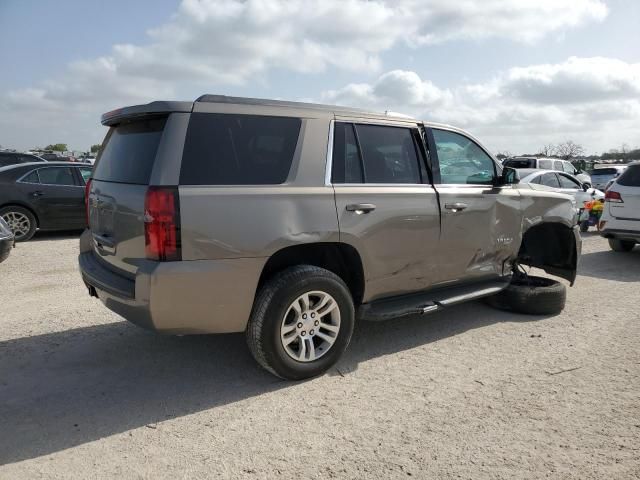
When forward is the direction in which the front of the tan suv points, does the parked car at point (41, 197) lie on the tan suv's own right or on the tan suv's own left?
on the tan suv's own left

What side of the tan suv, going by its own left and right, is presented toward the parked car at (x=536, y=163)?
front

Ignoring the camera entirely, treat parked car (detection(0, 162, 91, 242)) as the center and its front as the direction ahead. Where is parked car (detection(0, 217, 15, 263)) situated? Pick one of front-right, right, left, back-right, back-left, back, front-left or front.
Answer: right

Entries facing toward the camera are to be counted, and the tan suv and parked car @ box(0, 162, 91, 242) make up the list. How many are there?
0

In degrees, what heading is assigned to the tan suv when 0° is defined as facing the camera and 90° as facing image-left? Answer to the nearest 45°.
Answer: approximately 225°

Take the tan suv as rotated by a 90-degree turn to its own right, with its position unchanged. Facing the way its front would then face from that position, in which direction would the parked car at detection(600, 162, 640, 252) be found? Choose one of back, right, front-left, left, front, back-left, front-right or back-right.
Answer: left

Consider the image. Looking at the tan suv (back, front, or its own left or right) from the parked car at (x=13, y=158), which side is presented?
left
